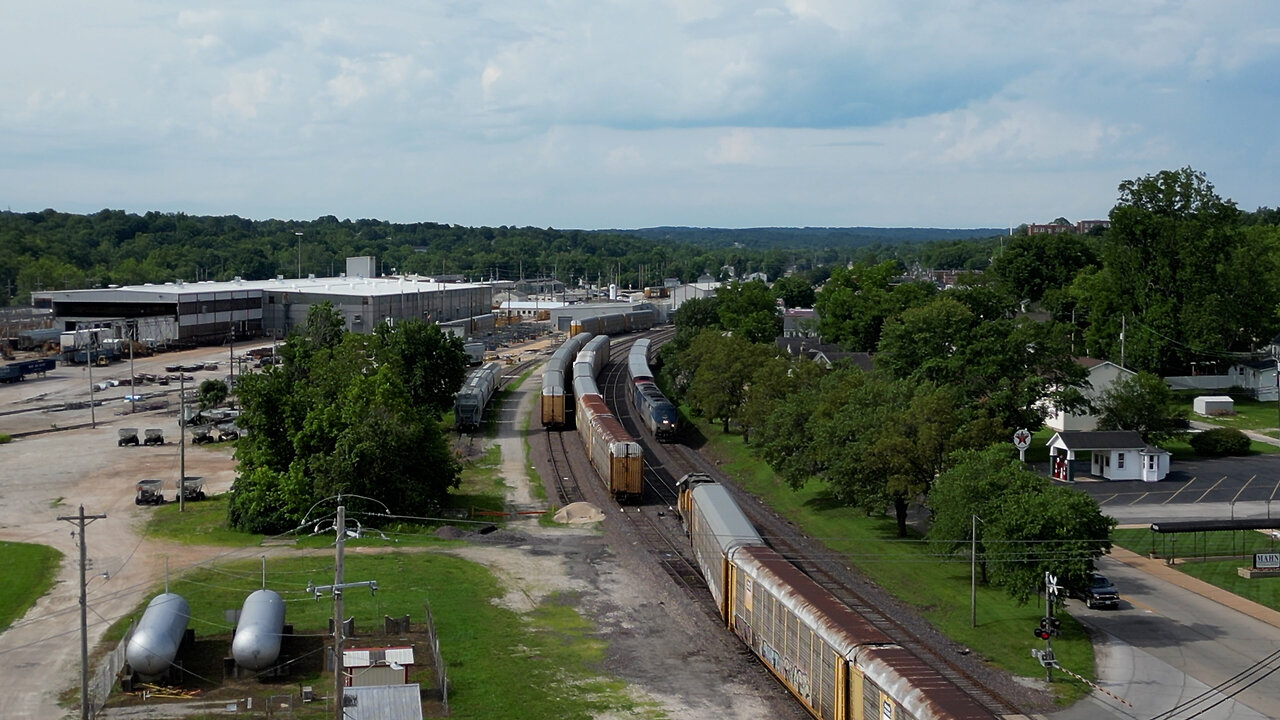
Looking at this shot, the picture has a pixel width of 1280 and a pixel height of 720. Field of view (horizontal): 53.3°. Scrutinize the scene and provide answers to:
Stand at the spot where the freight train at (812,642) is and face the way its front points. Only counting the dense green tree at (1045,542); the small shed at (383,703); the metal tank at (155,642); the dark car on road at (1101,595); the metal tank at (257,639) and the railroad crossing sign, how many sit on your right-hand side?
3

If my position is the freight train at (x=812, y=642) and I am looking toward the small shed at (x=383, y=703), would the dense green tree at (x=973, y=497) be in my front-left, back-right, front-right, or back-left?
back-right
